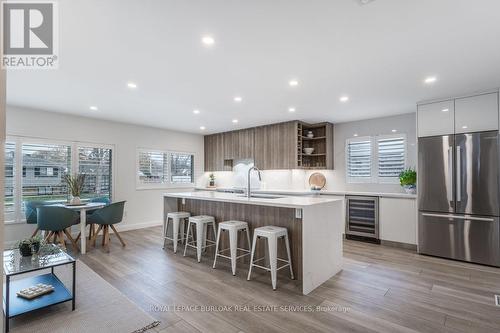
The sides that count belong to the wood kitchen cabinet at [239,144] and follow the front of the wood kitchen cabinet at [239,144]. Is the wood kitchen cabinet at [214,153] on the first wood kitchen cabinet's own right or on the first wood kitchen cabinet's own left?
on the first wood kitchen cabinet's own right

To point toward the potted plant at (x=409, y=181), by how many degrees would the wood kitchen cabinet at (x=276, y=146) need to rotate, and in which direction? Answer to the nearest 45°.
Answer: approximately 90° to its left

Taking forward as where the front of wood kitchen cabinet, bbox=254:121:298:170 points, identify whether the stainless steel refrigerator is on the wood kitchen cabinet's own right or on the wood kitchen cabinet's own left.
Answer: on the wood kitchen cabinet's own left

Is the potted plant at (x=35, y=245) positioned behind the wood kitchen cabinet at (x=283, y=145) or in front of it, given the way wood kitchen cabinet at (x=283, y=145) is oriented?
in front

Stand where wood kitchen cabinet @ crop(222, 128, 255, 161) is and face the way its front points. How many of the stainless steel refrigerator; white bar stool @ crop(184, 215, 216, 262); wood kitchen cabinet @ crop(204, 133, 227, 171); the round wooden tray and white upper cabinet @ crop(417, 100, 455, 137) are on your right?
1

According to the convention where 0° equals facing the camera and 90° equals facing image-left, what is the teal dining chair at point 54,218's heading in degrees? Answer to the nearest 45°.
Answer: approximately 225°

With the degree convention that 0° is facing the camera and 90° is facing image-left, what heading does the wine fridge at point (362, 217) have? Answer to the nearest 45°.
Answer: approximately 0°

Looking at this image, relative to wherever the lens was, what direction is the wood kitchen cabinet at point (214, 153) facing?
facing the viewer and to the left of the viewer

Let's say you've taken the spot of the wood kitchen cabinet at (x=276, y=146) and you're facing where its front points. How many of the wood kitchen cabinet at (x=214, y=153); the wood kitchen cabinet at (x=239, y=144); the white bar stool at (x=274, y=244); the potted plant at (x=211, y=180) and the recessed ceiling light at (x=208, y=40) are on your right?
3

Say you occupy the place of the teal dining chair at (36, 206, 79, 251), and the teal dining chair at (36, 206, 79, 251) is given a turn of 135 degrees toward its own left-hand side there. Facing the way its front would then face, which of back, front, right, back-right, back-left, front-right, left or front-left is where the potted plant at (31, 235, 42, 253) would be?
left

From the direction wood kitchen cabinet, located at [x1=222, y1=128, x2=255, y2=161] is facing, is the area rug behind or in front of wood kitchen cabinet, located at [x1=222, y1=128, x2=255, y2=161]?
in front

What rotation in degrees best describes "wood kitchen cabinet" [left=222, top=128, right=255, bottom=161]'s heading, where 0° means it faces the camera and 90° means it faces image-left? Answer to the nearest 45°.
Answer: approximately 45°

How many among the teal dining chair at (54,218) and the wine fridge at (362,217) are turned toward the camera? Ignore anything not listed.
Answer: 1
